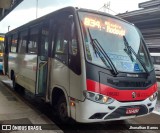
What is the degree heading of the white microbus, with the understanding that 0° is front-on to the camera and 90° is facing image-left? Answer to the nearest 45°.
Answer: approximately 315°

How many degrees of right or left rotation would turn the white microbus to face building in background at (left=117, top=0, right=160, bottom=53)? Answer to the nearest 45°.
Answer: approximately 135° to its left

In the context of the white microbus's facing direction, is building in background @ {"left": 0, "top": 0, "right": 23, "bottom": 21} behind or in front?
behind
